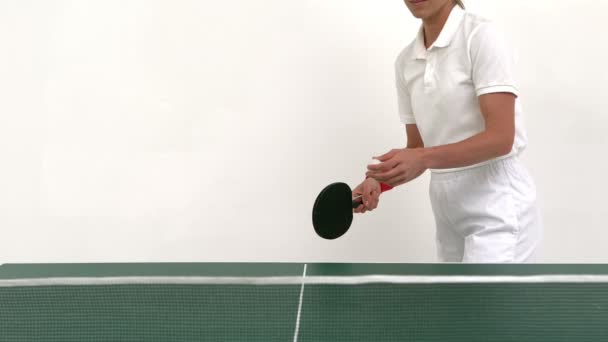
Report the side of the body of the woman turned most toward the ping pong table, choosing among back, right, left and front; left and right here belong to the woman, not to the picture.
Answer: front

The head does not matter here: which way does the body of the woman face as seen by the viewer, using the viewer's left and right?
facing the viewer and to the left of the viewer
